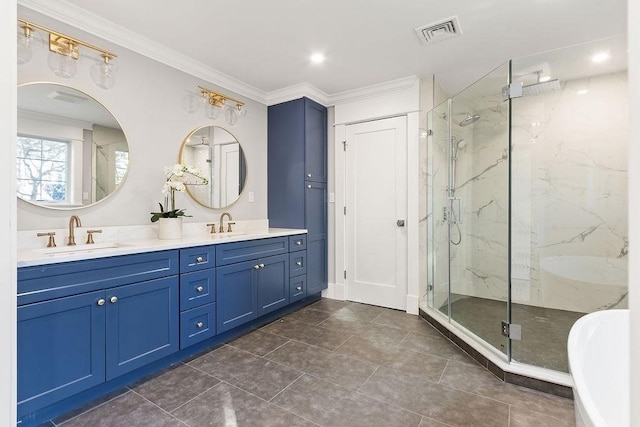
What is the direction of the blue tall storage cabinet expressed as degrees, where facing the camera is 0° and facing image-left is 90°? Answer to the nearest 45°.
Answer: approximately 315°

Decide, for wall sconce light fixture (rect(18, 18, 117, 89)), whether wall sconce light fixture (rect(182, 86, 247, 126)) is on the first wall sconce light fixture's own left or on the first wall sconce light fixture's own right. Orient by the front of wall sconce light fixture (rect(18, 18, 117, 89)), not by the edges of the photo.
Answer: on the first wall sconce light fixture's own left

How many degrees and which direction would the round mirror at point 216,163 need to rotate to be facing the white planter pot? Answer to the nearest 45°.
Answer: approximately 90° to its right

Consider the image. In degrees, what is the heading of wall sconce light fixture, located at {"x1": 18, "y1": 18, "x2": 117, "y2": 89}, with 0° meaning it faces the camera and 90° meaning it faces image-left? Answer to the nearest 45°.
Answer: approximately 315°

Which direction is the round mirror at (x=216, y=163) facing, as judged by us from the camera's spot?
facing the viewer and to the right of the viewer

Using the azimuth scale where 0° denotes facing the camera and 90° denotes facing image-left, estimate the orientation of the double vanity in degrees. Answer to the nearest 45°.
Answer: approximately 315°

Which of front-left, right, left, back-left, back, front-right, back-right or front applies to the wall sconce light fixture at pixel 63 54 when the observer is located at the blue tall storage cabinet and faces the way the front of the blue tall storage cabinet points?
right

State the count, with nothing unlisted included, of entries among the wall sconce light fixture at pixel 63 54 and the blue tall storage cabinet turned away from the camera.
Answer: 0

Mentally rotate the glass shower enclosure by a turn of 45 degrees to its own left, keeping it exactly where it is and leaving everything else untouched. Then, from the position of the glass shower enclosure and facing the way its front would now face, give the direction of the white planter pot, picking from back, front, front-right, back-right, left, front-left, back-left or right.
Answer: front-right

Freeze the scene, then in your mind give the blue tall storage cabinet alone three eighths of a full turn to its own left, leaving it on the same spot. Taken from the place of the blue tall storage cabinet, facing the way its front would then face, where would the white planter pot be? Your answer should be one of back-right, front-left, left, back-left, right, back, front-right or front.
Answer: back-left
